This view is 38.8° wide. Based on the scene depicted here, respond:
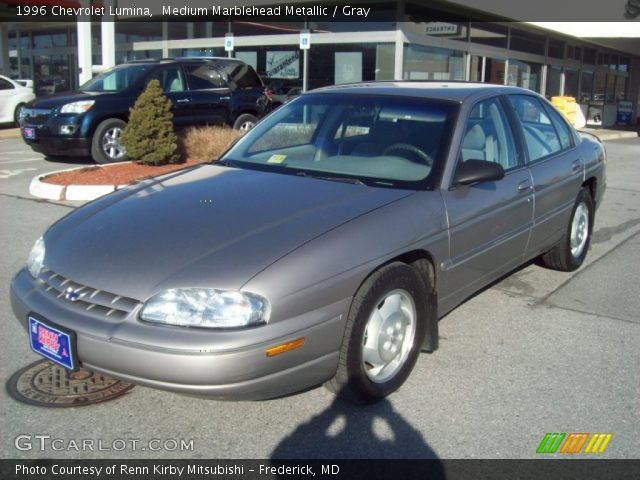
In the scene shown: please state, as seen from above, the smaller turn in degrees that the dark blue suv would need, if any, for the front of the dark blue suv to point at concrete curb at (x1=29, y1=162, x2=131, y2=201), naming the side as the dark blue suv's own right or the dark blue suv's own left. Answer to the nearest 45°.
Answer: approximately 45° to the dark blue suv's own left

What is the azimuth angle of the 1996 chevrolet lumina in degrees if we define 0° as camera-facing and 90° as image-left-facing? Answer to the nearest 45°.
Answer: approximately 45°

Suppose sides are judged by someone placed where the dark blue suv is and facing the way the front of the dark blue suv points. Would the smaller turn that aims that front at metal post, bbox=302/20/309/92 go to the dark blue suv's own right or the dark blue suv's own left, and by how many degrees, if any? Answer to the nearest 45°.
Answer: approximately 180°

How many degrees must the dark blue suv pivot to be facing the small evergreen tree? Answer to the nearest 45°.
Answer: approximately 45° to its left

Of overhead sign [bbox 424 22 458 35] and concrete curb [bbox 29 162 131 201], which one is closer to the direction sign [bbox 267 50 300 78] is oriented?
the concrete curb

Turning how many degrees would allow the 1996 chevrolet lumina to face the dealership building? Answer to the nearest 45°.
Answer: approximately 135° to its right

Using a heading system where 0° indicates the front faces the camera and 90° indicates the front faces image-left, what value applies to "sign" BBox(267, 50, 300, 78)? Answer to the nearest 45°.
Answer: approximately 0°

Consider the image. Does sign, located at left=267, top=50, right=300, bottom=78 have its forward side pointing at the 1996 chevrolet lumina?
yes

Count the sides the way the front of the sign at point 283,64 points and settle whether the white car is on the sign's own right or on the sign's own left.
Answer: on the sign's own right

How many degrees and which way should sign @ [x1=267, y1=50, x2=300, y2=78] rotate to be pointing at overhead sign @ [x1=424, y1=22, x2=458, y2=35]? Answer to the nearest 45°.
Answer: approximately 90° to its left
